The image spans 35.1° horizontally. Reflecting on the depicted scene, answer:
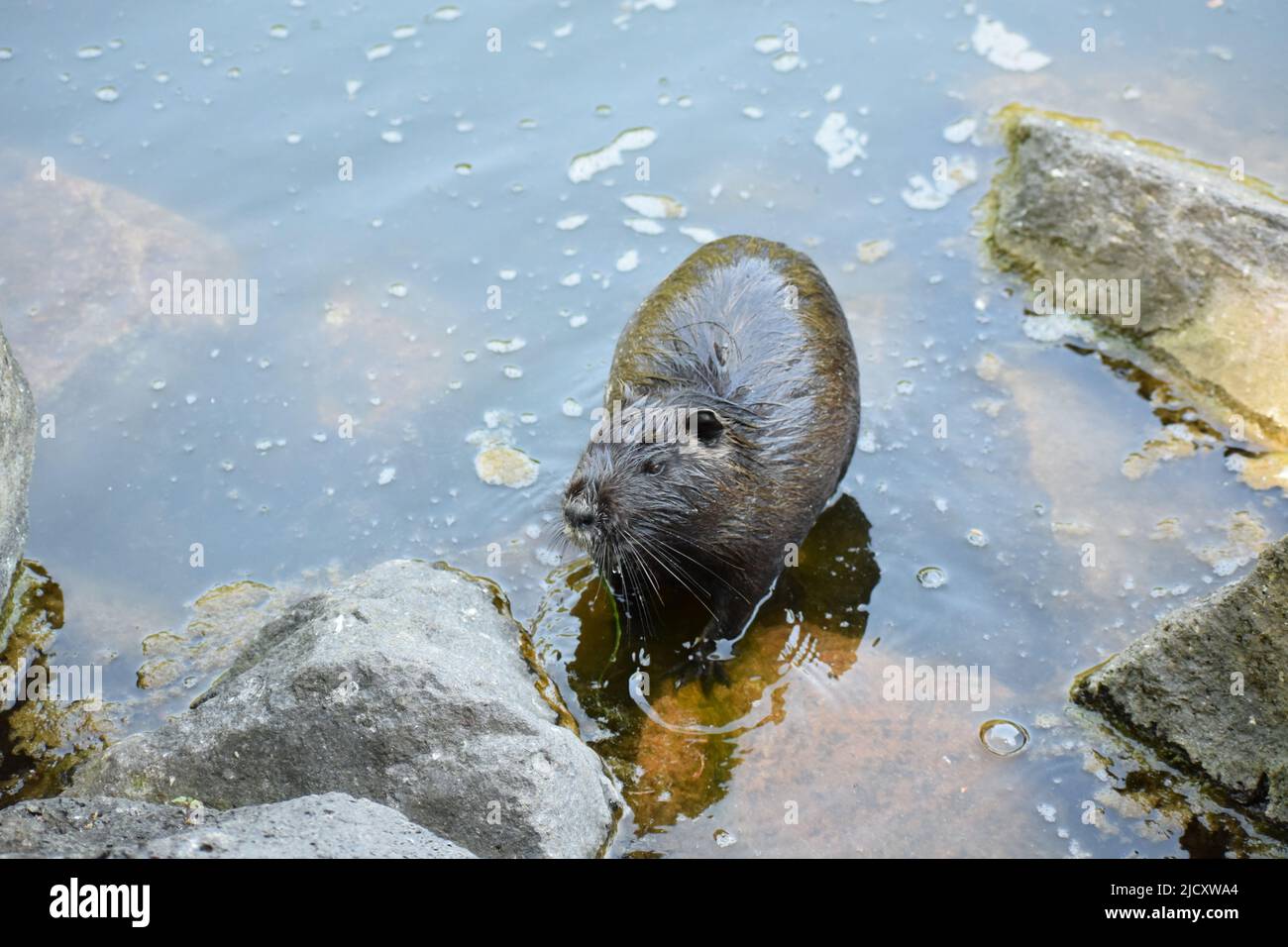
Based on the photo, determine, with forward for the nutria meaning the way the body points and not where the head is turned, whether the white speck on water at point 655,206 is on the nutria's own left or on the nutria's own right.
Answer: on the nutria's own right

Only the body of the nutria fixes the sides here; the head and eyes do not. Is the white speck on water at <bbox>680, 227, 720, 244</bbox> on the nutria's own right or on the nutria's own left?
on the nutria's own right

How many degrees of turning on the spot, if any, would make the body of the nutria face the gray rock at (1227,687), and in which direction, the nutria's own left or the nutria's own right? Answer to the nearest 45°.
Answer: approximately 90° to the nutria's own left

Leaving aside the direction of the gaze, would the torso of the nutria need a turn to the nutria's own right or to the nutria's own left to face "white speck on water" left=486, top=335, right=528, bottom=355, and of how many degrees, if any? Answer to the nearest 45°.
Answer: approximately 90° to the nutria's own right

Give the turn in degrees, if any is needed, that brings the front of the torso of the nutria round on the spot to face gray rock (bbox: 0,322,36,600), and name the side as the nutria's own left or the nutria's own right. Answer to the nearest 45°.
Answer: approximately 45° to the nutria's own right

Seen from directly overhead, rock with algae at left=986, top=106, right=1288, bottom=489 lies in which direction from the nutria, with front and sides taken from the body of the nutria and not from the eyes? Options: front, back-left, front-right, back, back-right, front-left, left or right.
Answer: back

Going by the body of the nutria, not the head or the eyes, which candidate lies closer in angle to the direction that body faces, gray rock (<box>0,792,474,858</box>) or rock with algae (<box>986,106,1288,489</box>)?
the gray rock

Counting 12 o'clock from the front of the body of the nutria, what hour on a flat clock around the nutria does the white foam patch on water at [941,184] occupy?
The white foam patch on water is roughly at 5 o'clock from the nutria.

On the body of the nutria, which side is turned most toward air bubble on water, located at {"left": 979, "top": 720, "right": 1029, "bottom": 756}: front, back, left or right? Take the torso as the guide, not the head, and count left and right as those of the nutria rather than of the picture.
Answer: left

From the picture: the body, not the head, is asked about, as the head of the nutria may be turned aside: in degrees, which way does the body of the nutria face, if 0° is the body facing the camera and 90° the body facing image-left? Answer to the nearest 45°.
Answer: approximately 45°

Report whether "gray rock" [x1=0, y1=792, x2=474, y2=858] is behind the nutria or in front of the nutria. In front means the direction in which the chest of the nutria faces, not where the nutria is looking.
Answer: in front

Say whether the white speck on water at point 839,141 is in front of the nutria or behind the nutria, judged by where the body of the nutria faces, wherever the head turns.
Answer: behind
